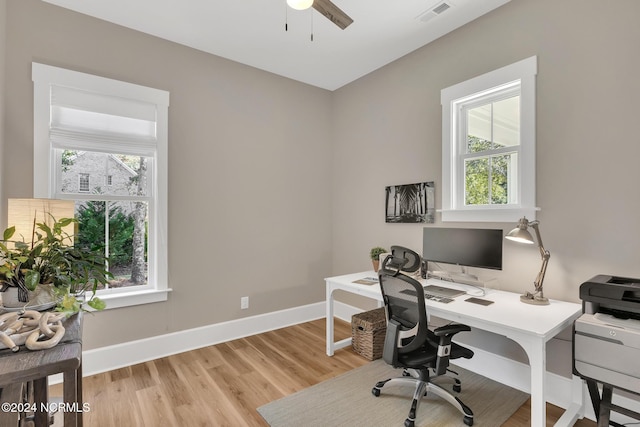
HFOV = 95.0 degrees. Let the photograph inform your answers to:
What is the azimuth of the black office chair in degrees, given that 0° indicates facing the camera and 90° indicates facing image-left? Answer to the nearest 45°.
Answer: approximately 225°

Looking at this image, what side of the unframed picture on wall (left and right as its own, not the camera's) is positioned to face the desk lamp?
left

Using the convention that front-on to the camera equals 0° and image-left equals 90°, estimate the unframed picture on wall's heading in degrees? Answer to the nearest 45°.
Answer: approximately 45°

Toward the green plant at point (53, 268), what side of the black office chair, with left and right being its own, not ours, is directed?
back

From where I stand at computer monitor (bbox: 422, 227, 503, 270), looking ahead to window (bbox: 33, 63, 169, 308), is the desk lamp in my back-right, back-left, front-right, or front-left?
back-left

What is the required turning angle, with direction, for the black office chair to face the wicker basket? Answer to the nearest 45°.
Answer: approximately 90° to its left

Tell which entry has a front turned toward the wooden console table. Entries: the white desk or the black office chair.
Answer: the white desk

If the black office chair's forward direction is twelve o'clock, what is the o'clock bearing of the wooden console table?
The wooden console table is roughly at 6 o'clock from the black office chair.

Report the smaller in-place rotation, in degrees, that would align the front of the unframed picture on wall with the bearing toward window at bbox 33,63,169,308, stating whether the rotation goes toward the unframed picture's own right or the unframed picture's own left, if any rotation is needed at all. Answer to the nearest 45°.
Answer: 0° — it already faces it

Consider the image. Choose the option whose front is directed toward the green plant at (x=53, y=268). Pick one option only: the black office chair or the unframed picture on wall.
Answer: the unframed picture on wall

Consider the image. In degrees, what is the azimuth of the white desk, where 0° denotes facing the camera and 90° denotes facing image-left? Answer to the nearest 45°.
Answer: approximately 45°
